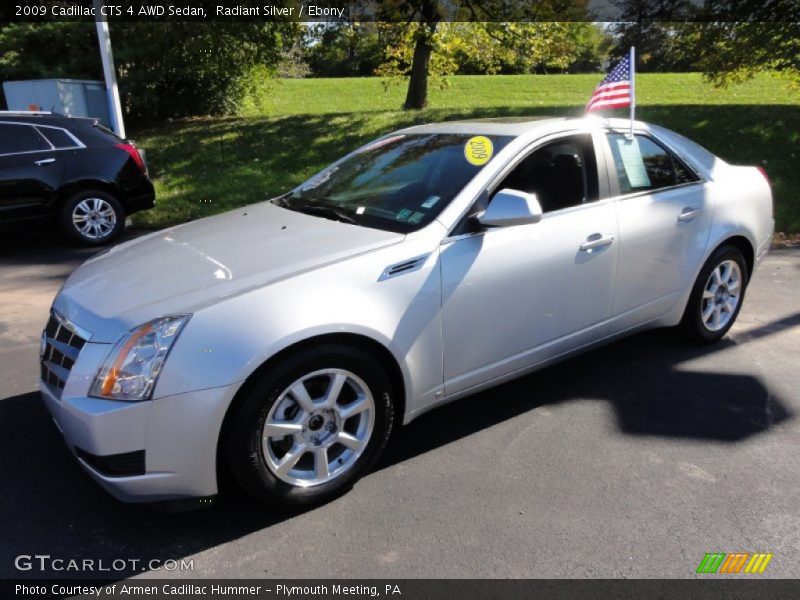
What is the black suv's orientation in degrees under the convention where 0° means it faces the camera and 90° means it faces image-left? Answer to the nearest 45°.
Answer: approximately 90°

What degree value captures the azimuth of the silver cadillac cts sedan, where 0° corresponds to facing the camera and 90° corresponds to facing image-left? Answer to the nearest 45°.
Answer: approximately 45°

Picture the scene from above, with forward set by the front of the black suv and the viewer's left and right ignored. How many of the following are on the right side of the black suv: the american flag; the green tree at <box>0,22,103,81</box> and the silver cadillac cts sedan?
1

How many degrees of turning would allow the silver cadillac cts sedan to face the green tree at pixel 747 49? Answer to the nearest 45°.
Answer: approximately 180°

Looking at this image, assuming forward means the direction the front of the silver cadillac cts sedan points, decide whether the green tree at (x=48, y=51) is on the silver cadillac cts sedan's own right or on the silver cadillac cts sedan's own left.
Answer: on the silver cadillac cts sedan's own right

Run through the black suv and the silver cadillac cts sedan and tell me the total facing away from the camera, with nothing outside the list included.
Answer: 0

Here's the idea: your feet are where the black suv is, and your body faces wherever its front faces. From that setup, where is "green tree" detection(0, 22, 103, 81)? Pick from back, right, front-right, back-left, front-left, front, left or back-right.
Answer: right
